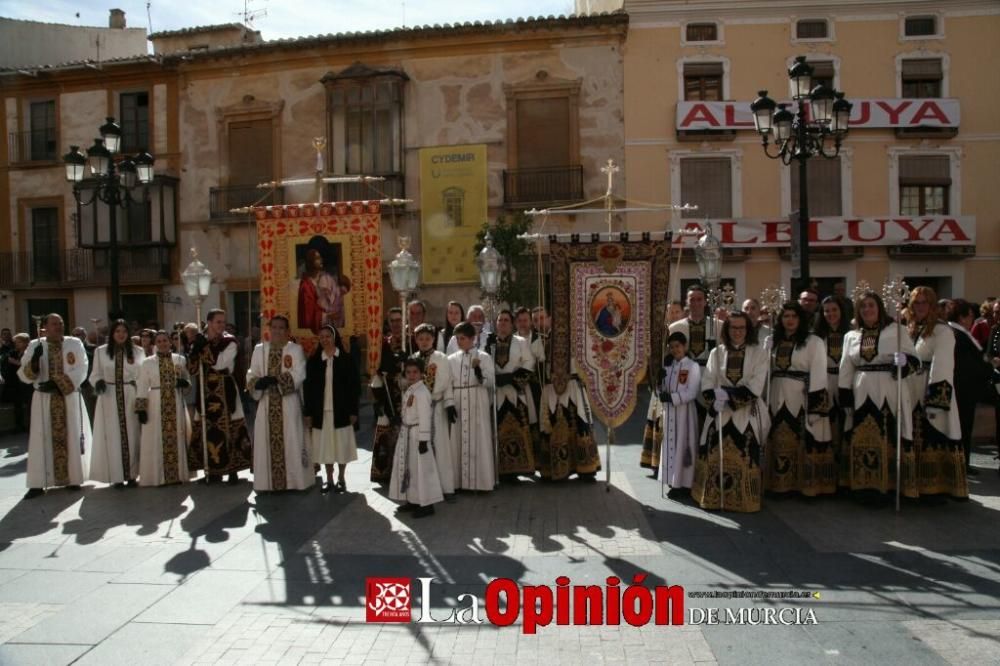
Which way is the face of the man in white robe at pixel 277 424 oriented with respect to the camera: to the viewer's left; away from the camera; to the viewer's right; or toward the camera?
toward the camera

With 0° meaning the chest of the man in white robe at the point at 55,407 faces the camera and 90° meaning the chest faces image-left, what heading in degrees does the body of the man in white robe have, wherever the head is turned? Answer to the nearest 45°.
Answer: approximately 0°

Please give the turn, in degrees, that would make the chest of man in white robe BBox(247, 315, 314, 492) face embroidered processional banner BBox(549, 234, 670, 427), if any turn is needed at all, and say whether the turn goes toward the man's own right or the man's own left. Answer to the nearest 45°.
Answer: approximately 90° to the man's own left

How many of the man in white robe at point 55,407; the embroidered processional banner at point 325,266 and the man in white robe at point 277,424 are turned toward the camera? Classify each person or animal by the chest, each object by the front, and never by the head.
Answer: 3

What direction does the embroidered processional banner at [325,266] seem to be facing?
toward the camera

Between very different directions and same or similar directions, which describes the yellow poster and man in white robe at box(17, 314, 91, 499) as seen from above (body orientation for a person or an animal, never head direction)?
same or similar directions

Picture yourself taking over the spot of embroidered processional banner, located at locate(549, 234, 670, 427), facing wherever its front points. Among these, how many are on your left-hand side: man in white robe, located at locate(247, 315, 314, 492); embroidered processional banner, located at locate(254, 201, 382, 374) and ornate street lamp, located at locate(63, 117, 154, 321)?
0

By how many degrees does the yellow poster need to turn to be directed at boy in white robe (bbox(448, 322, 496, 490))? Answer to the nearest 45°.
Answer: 0° — it already faces them

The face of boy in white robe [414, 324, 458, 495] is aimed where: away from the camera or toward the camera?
toward the camera

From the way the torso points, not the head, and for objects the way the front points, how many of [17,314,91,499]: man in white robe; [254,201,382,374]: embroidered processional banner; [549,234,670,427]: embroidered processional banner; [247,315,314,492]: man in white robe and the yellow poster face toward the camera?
5

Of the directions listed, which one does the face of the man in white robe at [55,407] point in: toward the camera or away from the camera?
toward the camera

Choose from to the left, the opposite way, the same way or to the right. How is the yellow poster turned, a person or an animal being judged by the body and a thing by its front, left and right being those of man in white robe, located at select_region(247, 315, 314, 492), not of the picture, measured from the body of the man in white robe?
the same way

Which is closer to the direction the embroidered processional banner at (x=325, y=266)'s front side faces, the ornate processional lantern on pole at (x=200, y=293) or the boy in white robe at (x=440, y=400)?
the boy in white robe

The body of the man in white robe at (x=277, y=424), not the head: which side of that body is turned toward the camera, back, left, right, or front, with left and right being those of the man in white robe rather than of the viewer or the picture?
front

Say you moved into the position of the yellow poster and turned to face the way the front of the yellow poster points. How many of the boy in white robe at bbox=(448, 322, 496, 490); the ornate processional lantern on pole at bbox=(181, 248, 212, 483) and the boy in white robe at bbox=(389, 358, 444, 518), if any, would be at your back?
0

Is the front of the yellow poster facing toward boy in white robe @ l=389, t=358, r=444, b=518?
yes
